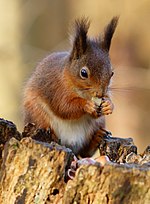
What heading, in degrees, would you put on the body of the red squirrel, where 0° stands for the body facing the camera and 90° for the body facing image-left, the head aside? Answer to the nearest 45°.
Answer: approximately 315°
